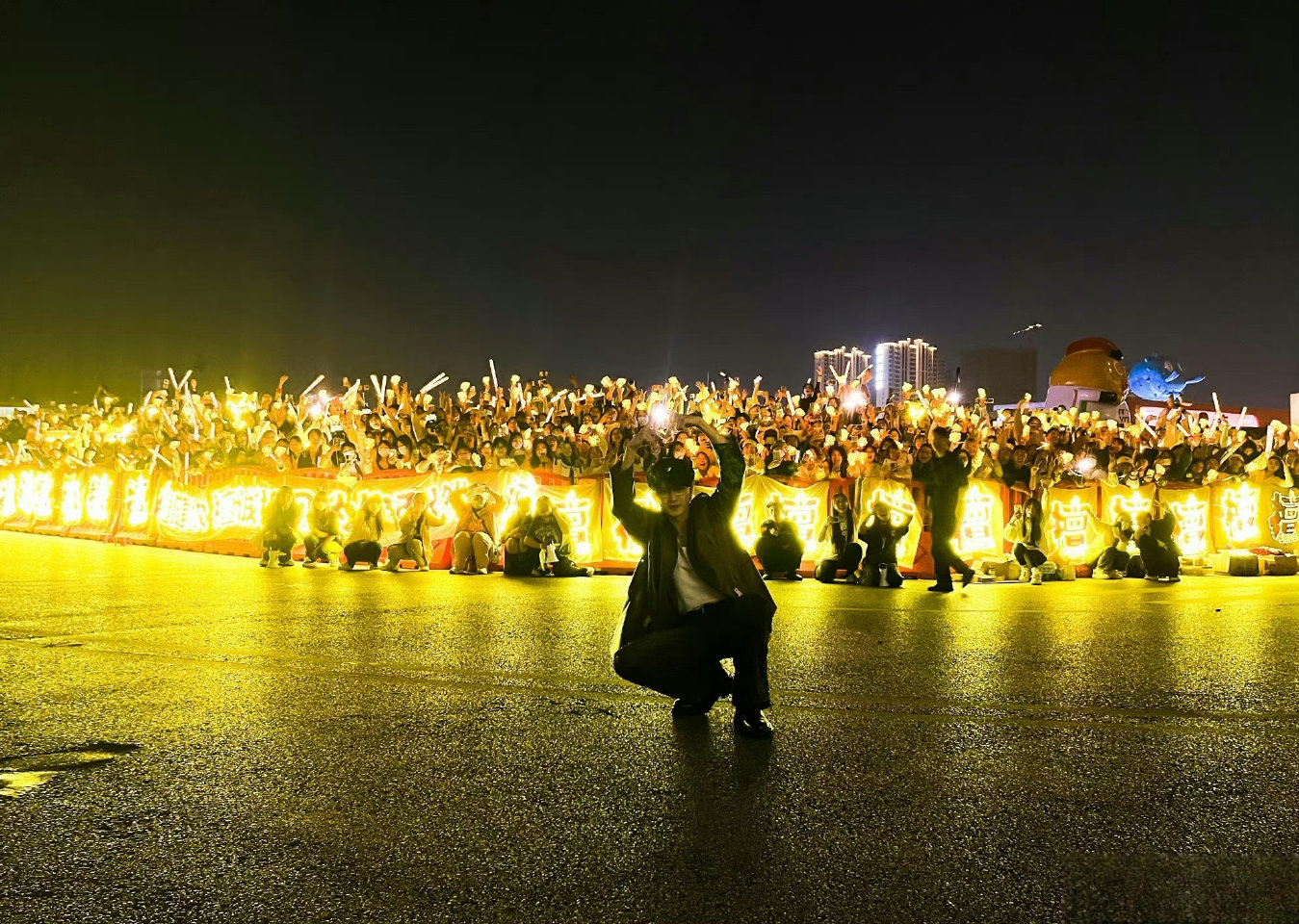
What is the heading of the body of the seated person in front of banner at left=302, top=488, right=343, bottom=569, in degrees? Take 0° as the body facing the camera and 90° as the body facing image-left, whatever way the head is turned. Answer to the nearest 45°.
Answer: approximately 0°

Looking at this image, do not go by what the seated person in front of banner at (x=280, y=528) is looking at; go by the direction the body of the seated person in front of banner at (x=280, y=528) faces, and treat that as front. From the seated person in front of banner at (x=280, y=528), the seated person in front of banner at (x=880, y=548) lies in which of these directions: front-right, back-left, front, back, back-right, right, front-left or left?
front-left

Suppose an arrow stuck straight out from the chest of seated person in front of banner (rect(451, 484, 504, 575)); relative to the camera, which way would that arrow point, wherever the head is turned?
toward the camera

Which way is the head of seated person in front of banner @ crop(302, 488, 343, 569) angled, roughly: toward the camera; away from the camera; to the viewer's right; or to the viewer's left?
toward the camera

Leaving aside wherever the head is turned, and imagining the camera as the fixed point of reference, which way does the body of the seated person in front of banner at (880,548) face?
toward the camera

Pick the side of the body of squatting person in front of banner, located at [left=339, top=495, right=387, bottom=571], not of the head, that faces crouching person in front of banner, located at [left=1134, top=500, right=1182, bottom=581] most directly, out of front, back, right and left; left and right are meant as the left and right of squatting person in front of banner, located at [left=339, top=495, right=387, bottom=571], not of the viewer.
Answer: left

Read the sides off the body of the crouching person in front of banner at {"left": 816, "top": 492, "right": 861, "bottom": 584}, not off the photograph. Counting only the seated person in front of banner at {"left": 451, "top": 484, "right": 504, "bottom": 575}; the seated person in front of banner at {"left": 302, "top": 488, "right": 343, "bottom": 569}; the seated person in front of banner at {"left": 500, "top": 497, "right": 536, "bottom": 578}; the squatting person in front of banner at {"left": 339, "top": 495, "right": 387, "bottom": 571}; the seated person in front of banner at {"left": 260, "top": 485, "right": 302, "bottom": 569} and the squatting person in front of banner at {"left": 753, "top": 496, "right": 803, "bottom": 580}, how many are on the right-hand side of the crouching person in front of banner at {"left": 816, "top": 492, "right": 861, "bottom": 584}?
6

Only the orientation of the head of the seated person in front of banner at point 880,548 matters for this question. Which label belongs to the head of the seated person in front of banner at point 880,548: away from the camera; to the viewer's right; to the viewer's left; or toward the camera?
toward the camera

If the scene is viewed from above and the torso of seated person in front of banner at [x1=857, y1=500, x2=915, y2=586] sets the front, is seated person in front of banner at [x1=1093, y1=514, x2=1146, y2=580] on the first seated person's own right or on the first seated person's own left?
on the first seated person's own left

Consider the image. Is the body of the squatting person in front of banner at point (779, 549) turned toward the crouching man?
yes

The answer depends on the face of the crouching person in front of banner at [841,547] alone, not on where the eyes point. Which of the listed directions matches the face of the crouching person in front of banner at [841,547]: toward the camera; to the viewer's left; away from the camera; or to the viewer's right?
toward the camera

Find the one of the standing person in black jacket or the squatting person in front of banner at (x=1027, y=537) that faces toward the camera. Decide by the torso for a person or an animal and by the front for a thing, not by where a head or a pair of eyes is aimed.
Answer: the squatting person in front of banner

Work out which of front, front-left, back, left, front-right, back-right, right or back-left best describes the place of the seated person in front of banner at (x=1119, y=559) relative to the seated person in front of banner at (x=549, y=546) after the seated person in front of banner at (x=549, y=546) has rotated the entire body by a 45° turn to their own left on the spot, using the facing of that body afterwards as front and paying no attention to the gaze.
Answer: front-left

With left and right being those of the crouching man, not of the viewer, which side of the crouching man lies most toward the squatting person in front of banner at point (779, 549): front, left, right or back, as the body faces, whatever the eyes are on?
back

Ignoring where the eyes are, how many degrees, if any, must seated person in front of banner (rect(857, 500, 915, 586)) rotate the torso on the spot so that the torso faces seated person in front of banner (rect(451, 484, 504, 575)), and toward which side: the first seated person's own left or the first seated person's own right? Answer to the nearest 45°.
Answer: approximately 90° to the first seated person's own right

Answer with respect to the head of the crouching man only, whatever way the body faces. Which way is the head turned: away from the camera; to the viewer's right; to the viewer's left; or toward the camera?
toward the camera

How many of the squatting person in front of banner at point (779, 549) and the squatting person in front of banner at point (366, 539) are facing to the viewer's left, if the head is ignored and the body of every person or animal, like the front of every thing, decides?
0
